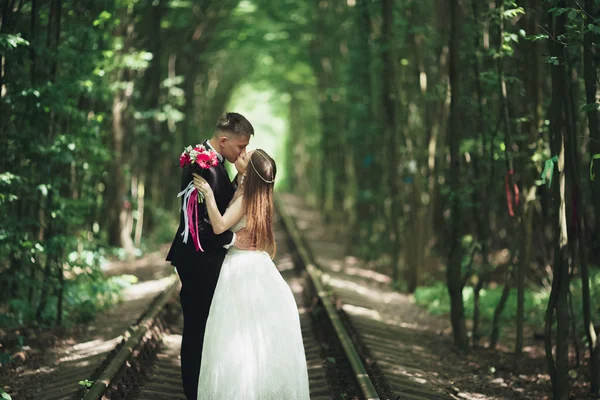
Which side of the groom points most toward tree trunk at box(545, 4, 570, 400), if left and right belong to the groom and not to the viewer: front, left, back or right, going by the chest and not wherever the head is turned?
front

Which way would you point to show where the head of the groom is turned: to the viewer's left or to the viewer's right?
to the viewer's right

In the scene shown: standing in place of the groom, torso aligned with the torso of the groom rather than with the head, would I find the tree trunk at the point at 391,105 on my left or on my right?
on my left

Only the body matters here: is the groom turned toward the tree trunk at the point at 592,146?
yes

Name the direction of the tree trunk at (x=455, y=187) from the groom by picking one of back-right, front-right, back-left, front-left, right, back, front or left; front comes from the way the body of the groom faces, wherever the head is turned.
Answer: front-left

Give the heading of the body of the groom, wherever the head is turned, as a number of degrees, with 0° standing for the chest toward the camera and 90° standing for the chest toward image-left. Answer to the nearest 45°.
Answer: approximately 270°

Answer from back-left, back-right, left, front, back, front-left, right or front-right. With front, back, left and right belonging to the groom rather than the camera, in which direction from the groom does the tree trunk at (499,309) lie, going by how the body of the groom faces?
front-left
